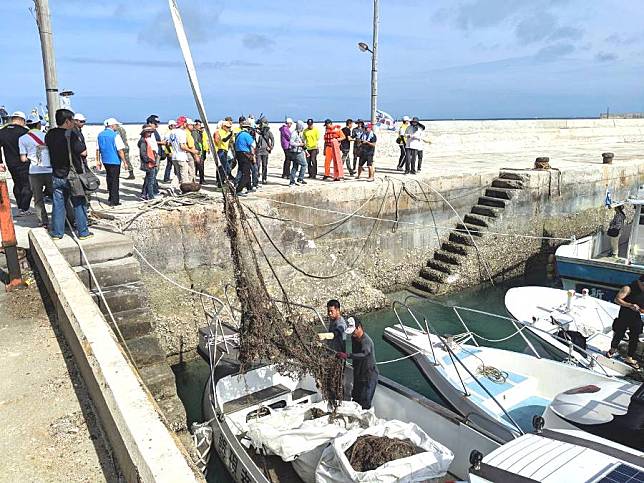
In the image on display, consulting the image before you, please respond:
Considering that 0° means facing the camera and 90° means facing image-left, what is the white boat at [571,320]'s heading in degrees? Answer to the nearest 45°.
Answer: approximately 135°

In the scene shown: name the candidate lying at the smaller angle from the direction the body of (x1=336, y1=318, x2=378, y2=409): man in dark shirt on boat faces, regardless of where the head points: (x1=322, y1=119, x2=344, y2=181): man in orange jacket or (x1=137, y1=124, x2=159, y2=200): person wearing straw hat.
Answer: the person wearing straw hat

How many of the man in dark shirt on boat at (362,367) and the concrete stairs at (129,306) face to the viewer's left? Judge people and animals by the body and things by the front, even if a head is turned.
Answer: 1

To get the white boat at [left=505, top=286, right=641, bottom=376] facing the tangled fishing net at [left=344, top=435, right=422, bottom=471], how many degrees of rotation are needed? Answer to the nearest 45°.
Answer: approximately 135° to its left

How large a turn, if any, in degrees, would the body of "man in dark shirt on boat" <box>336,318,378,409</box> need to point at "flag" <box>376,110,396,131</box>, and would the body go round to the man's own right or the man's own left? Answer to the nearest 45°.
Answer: approximately 90° to the man's own right

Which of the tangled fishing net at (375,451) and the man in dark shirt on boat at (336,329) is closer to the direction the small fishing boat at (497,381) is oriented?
the man in dark shirt on boat

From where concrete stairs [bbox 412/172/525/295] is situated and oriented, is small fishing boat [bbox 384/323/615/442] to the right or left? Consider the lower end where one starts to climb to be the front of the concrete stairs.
on its left

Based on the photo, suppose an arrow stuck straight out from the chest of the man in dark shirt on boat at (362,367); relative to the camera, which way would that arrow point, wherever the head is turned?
to the viewer's left

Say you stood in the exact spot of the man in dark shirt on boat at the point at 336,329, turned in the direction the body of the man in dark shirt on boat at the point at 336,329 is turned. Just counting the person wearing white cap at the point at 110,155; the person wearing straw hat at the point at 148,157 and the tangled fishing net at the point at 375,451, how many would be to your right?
2

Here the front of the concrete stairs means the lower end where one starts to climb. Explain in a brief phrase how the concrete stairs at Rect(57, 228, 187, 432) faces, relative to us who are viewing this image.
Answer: facing the viewer and to the right of the viewer

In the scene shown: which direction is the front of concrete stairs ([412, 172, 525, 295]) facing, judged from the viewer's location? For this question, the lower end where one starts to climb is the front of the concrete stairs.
facing the viewer and to the left of the viewer

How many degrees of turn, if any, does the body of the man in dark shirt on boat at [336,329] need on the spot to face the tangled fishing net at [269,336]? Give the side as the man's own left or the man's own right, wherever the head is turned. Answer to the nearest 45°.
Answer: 0° — they already face it

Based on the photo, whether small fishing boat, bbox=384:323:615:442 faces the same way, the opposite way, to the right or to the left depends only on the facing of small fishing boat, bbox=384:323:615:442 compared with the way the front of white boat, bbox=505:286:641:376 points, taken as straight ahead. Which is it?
the same way

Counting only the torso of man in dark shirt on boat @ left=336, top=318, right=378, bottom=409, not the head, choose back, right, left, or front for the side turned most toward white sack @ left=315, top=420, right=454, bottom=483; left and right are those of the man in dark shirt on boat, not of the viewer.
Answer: left
